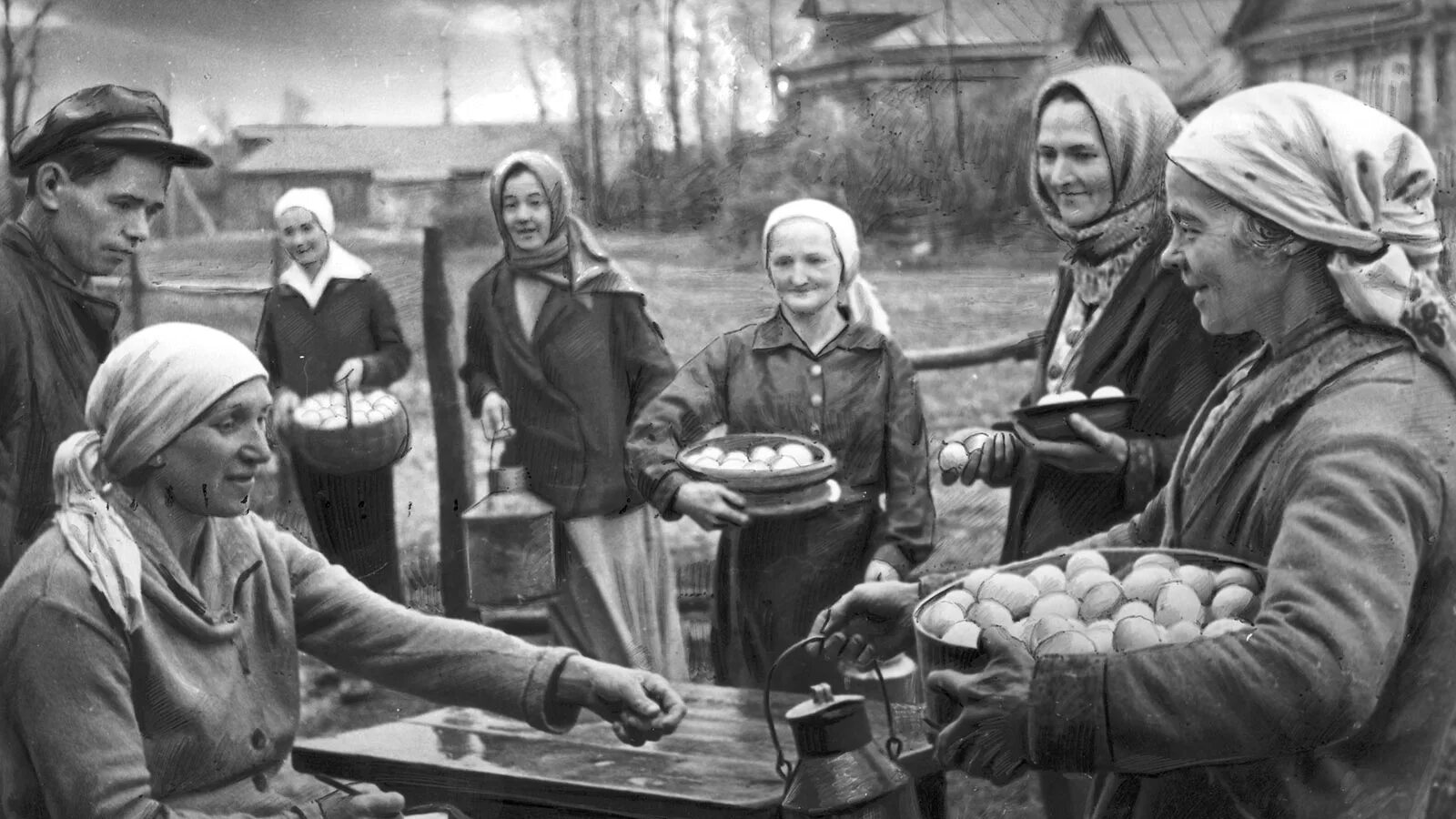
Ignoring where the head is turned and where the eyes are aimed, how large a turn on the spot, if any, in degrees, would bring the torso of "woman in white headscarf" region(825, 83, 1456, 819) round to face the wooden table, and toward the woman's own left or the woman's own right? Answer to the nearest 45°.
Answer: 0° — they already face it

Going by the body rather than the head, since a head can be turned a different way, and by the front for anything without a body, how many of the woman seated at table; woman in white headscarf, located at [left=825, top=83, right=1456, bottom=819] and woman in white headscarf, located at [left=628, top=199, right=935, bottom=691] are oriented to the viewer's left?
1

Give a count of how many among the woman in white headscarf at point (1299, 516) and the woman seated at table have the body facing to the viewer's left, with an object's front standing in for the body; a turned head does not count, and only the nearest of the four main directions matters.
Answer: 1

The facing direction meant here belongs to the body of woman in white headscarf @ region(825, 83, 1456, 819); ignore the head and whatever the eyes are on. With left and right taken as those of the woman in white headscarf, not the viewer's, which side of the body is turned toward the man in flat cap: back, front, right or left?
front

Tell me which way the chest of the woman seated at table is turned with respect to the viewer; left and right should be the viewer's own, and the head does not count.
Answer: facing the viewer and to the right of the viewer

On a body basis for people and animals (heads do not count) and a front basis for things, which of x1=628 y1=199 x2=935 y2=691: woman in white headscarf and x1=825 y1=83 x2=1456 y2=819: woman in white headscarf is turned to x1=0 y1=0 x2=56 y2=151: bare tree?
x1=825 y1=83 x2=1456 y2=819: woman in white headscarf

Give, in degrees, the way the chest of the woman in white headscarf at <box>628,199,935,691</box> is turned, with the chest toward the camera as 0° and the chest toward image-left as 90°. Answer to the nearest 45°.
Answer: approximately 0°

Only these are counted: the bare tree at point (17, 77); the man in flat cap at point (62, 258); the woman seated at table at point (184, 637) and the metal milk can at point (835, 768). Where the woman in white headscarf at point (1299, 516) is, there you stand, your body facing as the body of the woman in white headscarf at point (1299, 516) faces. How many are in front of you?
4

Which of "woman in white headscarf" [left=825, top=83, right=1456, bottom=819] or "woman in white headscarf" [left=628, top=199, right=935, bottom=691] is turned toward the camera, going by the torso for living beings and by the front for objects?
"woman in white headscarf" [left=628, top=199, right=935, bottom=691]

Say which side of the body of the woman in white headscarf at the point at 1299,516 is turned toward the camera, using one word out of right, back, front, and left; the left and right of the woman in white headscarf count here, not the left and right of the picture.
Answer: left

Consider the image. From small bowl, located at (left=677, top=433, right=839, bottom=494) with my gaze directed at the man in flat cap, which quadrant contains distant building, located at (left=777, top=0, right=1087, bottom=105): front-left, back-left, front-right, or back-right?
back-right

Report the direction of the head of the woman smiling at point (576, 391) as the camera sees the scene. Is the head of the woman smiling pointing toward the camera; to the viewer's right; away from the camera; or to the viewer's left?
toward the camera

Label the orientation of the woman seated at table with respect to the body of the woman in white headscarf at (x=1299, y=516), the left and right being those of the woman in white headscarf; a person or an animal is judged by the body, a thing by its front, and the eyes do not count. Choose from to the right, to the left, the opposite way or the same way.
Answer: the opposite way

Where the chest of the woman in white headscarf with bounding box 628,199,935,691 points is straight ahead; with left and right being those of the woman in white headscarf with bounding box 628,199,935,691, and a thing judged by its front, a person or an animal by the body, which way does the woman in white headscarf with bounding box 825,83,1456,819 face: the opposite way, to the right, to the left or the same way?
to the right

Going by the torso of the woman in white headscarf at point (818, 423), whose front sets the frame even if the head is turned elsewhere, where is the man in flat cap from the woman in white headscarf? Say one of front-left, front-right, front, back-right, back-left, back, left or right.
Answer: right
